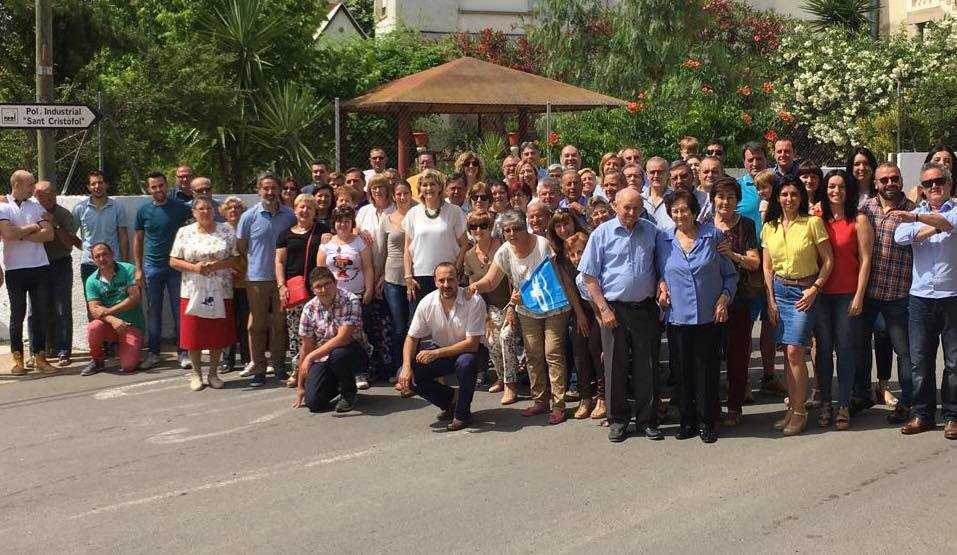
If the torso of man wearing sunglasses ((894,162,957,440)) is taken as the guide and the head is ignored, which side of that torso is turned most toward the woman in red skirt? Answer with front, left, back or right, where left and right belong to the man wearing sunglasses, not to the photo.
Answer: right

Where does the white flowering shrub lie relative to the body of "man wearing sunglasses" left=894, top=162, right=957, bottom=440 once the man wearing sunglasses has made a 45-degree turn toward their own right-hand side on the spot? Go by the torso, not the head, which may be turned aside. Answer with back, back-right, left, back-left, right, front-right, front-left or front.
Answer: back-right

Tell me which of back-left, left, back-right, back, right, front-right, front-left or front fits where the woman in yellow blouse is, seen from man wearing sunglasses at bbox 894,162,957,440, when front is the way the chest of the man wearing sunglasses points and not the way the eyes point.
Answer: right

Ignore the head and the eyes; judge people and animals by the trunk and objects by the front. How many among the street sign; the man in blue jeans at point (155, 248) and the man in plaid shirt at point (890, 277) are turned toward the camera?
3

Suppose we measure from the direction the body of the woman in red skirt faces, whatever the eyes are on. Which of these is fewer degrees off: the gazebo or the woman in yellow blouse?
the woman in yellow blouse

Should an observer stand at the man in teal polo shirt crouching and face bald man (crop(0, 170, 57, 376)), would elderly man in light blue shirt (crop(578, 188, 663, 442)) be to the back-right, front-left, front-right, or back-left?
back-left

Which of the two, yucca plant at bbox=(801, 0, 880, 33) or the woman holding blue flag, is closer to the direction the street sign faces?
the woman holding blue flag

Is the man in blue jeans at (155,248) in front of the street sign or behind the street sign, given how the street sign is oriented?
in front

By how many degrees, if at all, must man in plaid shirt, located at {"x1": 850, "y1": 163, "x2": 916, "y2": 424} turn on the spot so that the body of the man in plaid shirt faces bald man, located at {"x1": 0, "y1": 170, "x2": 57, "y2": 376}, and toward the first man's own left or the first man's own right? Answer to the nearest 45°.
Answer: approximately 90° to the first man's own right

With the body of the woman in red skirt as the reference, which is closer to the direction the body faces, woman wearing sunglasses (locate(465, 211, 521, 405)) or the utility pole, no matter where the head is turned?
the woman wearing sunglasses

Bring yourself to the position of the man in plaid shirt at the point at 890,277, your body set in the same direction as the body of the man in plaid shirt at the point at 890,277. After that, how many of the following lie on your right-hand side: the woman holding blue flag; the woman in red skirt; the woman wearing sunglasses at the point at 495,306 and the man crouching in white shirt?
4
